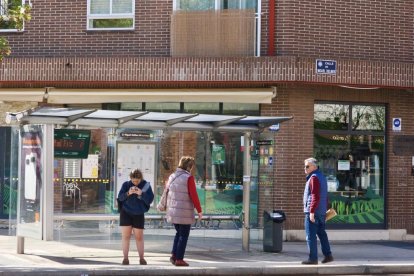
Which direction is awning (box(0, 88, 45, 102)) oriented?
toward the camera

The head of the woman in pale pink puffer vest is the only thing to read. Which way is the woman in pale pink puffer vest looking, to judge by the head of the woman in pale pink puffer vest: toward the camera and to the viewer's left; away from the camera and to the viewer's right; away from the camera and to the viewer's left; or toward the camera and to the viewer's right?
away from the camera and to the viewer's right

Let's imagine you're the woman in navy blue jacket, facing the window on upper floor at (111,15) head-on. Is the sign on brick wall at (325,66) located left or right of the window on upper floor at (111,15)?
right

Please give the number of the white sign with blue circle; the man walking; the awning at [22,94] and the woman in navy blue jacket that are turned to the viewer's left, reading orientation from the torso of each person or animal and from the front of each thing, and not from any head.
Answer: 1

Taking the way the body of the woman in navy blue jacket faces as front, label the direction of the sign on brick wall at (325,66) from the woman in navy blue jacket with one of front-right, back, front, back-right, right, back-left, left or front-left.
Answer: back-left

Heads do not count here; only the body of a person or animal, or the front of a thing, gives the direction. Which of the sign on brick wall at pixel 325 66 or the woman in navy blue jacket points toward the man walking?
the sign on brick wall

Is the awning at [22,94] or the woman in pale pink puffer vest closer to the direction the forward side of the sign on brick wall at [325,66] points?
the woman in pale pink puffer vest

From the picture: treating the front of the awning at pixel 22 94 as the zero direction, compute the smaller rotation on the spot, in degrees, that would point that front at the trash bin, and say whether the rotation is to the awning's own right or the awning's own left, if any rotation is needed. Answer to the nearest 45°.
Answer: approximately 45° to the awning's own left

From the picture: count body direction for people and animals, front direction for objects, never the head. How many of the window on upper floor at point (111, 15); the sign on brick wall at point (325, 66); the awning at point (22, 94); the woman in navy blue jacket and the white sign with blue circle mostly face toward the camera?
5

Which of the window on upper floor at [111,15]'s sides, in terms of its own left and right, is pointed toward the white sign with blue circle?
left

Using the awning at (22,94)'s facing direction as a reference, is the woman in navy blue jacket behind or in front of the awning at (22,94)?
in front

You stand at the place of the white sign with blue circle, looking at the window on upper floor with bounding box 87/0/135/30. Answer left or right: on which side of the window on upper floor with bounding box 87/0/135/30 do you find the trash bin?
left

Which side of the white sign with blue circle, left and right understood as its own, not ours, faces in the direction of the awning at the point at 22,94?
right

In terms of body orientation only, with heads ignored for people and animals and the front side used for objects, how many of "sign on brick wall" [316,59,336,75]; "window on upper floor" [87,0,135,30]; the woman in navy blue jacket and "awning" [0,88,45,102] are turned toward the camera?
4

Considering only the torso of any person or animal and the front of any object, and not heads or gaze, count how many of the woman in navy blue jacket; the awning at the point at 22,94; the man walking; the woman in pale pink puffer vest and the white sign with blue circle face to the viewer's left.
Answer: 1

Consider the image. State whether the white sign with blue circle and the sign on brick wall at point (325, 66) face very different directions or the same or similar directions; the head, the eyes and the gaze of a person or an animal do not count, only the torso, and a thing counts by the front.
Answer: same or similar directions
